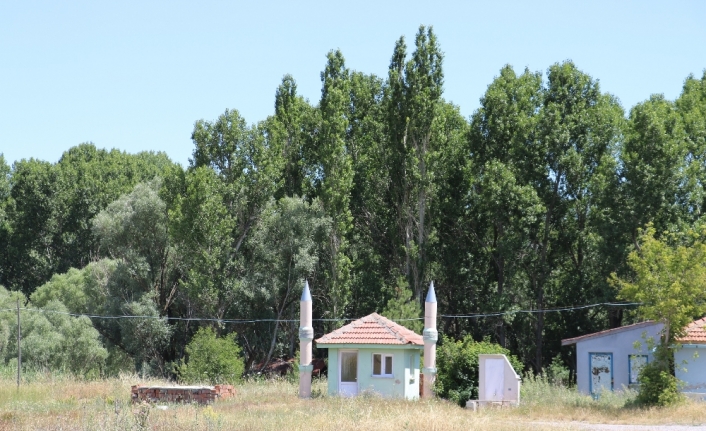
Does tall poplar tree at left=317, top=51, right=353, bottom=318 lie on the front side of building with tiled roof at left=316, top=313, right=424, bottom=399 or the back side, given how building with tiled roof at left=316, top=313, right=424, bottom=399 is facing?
on the back side

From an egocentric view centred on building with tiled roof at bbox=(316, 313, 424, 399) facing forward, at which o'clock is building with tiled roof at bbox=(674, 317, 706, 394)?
building with tiled roof at bbox=(674, 317, 706, 394) is roughly at 9 o'clock from building with tiled roof at bbox=(316, 313, 424, 399).

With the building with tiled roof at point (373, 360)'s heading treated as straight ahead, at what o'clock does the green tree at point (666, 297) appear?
The green tree is roughly at 10 o'clock from the building with tiled roof.

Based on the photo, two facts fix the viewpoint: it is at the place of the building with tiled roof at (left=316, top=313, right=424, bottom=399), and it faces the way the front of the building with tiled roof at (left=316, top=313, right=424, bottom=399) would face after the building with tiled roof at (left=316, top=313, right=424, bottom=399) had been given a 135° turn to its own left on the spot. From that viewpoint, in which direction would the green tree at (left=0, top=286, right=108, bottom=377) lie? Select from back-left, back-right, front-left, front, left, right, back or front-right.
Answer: left

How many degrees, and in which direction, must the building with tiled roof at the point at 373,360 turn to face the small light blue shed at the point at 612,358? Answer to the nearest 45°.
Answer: approximately 90° to its left

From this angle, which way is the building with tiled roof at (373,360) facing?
toward the camera

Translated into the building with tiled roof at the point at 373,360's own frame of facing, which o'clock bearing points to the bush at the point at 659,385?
The bush is roughly at 10 o'clock from the building with tiled roof.

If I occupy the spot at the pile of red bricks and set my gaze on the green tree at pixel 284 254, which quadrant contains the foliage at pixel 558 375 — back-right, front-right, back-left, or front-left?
front-right

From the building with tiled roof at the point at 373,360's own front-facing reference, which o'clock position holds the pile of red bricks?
The pile of red bricks is roughly at 2 o'clock from the building with tiled roof.

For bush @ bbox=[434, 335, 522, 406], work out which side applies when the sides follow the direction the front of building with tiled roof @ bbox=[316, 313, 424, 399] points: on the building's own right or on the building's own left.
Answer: on the building's own left

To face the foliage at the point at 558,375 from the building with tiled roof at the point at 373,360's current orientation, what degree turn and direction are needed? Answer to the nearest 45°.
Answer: approximately 135° to its left

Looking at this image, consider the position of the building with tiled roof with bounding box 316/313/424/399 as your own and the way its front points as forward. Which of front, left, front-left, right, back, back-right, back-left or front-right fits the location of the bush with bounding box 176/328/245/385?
back-right
